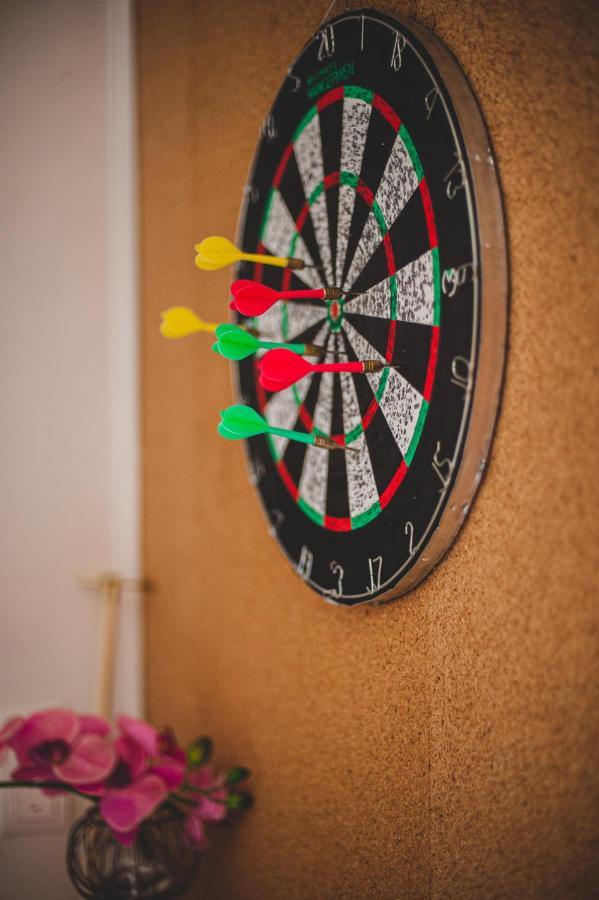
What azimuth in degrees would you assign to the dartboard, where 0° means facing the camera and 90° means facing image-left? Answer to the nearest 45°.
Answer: approximately 45°

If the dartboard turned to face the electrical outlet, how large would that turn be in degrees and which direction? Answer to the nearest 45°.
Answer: approximately 90° to its right

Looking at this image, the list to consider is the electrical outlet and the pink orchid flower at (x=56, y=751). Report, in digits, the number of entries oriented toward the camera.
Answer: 2

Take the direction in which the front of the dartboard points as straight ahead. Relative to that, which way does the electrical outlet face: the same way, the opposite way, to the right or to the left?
to the left

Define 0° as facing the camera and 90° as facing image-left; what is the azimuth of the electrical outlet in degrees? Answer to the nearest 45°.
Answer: approximately 0°

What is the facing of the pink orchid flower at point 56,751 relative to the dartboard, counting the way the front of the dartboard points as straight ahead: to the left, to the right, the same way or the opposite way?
to the left
